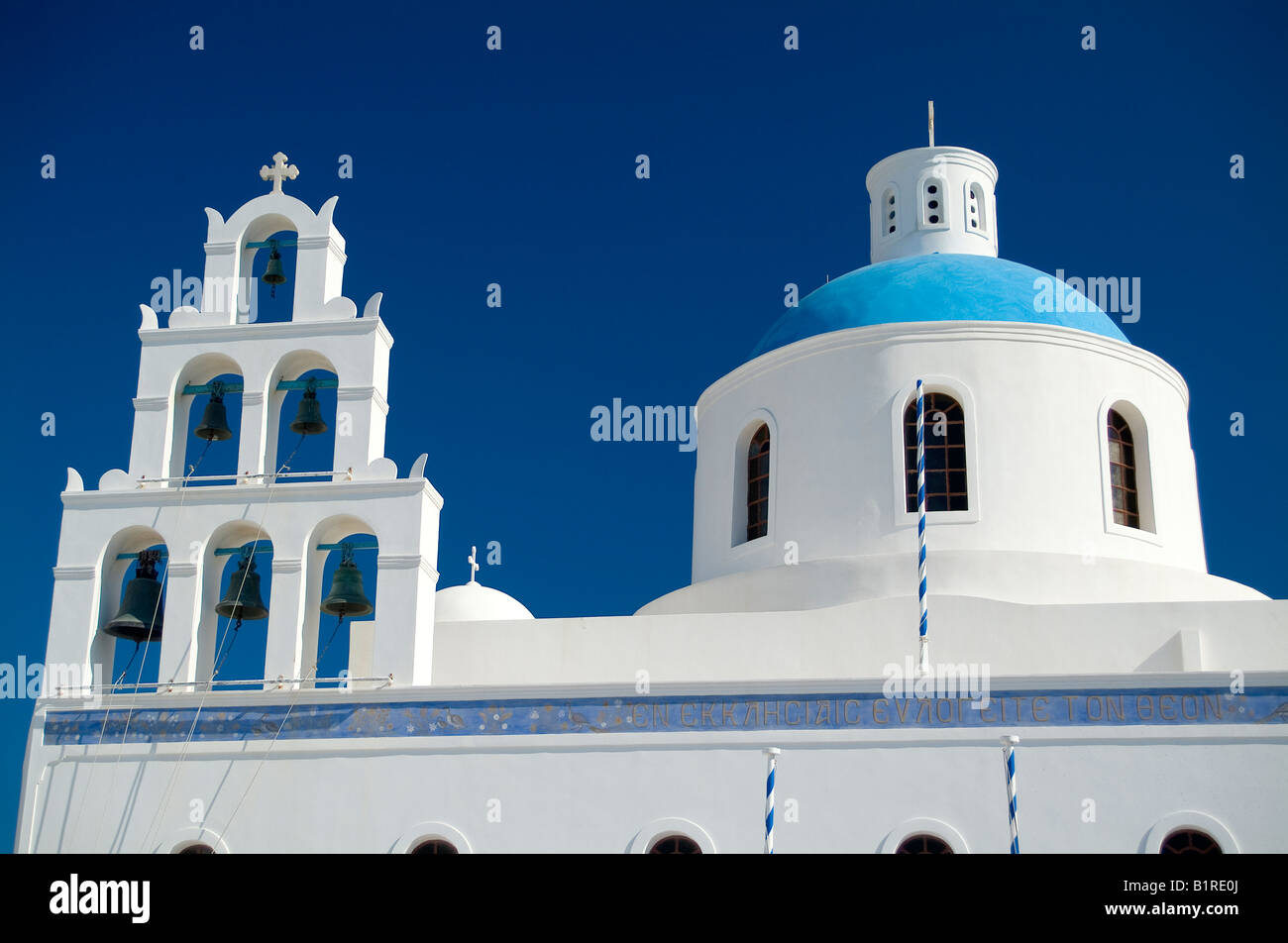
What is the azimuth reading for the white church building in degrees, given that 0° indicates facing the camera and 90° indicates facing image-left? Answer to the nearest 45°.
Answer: approximately 0°
